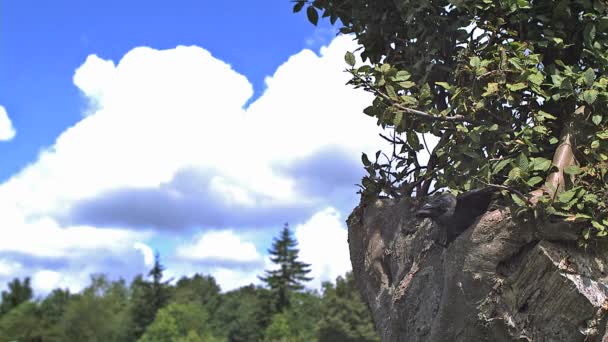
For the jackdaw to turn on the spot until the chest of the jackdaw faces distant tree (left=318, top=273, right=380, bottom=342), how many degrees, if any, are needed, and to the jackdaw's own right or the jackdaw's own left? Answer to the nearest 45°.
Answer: approximately 90° to the jackdaw's own right

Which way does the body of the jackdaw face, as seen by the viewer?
to the viewer's left
